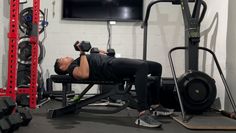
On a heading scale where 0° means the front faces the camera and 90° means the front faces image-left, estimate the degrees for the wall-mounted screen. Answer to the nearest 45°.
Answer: approximately 0°

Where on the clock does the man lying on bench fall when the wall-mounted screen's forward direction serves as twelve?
The man lying on bench is roughly at 12 o'clock from the wall-mounted screen.

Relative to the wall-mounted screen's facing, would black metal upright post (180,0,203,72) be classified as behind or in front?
in front
